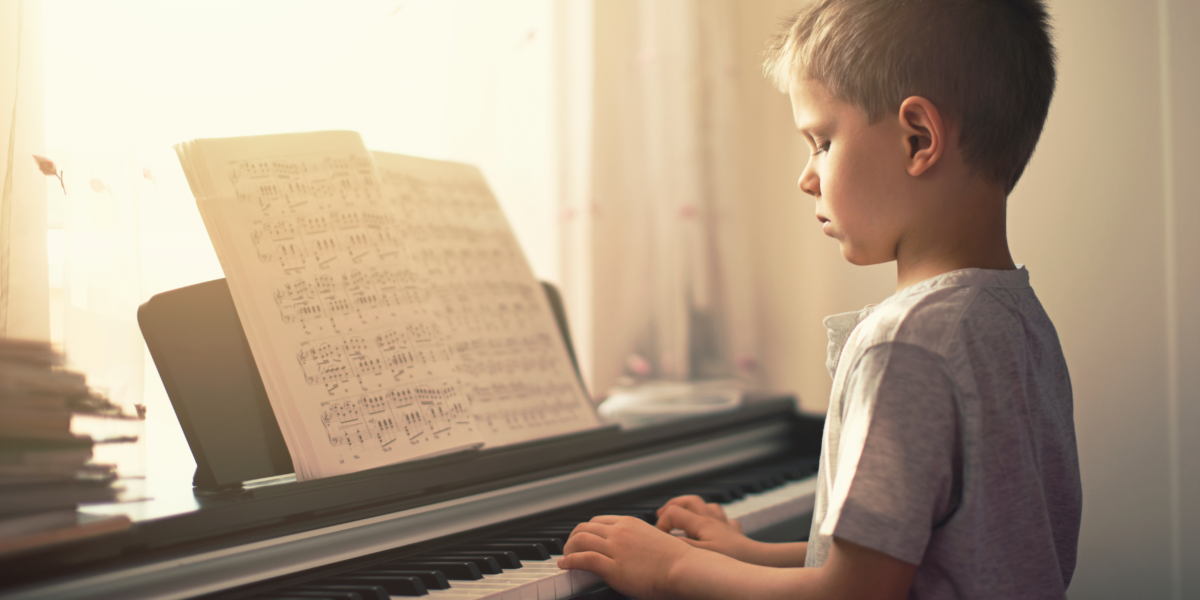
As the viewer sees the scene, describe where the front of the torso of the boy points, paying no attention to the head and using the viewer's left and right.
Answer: facing away from the viewer and to the left of the viewer

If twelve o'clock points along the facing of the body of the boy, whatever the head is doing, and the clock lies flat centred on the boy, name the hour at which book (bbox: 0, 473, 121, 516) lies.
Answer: The book is roughly at 10 o'clock from the boy.

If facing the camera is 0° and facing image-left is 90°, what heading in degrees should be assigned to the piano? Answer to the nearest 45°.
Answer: approximately 315°

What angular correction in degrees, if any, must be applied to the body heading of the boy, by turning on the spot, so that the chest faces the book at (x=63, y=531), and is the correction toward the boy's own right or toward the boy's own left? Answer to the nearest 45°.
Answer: approximately 45° to the boy's own left
